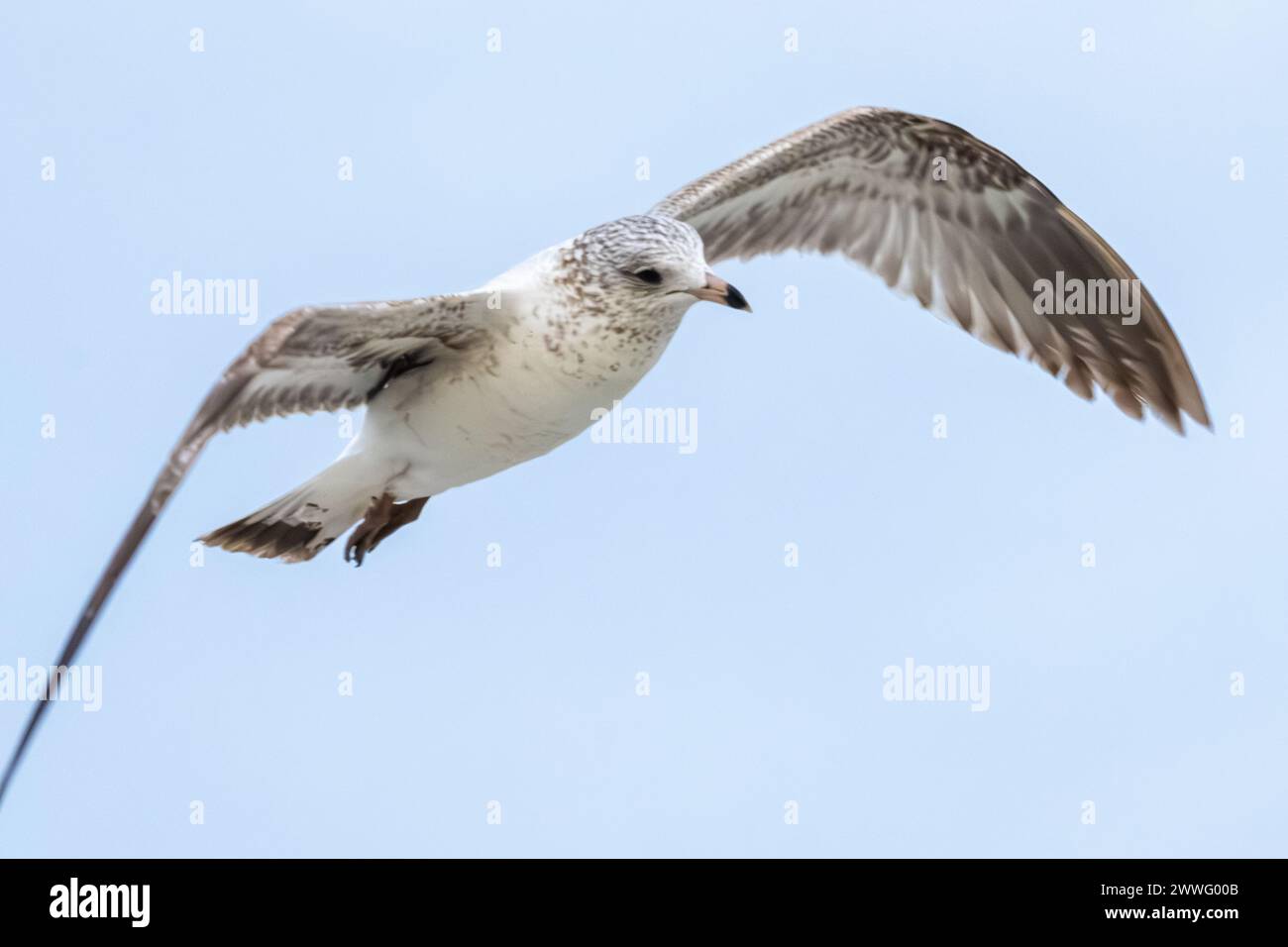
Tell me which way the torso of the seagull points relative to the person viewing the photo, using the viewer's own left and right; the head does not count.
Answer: facing the viewer and to the right of the viewer
